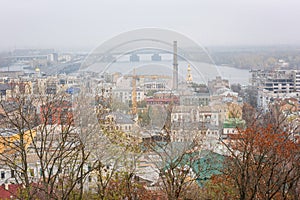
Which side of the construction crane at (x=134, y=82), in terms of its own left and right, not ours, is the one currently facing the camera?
right
